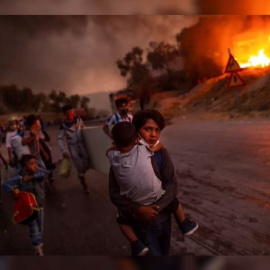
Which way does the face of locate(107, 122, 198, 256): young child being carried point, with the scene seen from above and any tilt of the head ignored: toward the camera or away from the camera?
away from the camera

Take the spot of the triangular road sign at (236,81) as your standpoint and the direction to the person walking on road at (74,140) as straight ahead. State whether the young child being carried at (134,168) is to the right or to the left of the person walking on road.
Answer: left

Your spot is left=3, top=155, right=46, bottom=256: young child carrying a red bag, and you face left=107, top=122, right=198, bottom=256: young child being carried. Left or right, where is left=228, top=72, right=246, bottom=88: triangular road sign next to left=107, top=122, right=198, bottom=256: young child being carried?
left

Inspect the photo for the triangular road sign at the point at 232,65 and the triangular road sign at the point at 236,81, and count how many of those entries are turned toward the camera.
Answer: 2

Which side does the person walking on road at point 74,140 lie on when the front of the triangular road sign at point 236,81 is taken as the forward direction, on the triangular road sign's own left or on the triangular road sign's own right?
on the triangular road sign's own right

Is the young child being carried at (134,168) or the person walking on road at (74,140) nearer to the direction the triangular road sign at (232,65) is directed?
the young child being carried

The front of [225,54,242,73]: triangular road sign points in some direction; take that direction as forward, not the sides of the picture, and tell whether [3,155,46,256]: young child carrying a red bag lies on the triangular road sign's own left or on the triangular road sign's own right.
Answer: on the triangular road sign's own right

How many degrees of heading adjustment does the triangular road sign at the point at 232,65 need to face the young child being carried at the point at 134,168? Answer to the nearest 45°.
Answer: approximately 45° to its right

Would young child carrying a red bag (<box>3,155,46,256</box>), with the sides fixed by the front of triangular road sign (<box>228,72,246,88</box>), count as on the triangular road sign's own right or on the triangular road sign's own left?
on the triangular road sign's own right
